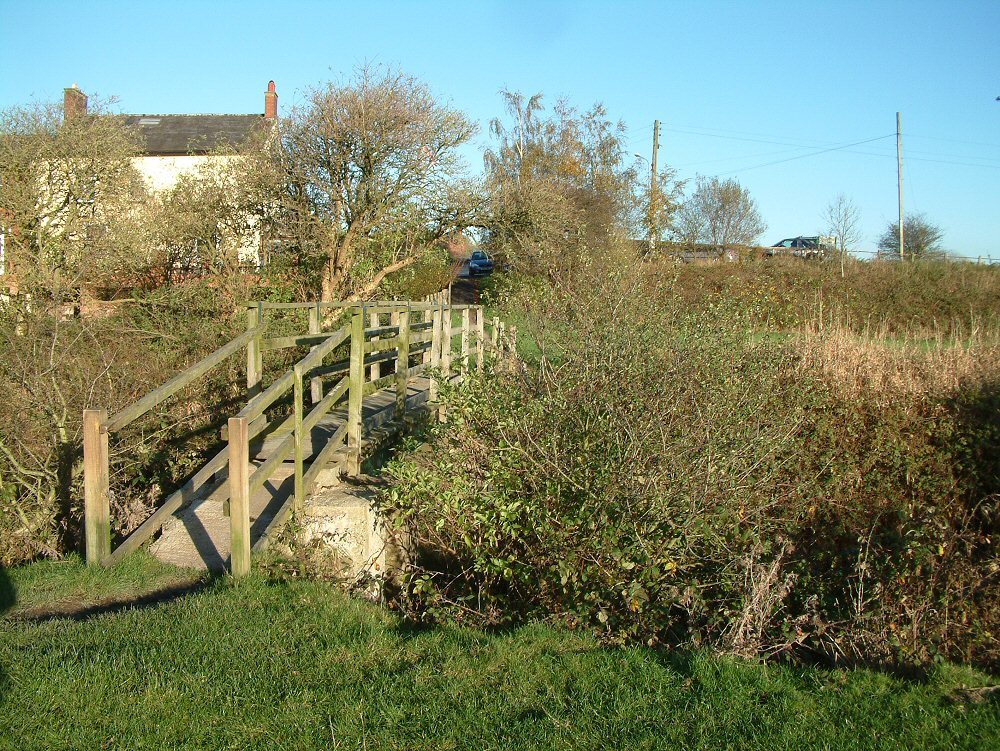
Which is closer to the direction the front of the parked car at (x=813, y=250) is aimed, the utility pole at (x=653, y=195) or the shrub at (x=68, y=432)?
the utility pole

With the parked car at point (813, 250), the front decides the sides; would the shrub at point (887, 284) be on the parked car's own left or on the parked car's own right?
on the parked car's own left

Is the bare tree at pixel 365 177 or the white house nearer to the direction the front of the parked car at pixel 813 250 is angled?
the white house

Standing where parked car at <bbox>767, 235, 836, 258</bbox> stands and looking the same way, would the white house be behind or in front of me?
in front

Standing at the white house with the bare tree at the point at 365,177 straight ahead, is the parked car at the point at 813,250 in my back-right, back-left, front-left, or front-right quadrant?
front-left

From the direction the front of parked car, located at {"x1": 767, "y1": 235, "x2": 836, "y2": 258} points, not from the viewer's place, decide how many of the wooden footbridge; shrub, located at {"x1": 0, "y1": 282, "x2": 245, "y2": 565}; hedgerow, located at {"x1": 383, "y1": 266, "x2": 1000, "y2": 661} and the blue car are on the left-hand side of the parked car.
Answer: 3

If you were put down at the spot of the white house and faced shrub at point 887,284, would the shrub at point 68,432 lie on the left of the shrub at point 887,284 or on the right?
right

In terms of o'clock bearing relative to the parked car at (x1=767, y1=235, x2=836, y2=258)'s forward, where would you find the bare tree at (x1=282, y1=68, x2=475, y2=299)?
The bare tree is roughly at 10 o'clock from the parked car.

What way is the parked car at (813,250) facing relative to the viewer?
to the viewer's left

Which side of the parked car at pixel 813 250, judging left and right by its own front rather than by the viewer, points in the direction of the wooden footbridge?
left

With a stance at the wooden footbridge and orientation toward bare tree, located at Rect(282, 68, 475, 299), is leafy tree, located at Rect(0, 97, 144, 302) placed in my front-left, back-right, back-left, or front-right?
front-left

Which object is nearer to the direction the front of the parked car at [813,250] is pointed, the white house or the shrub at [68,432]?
the white house

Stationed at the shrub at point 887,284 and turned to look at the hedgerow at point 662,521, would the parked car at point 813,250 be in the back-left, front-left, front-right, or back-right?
back-right
